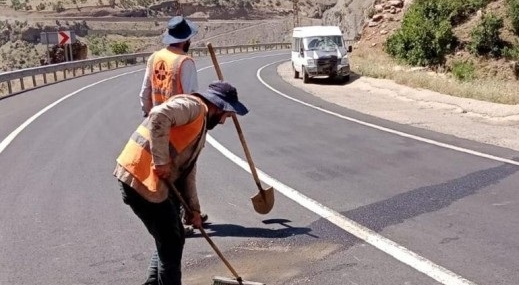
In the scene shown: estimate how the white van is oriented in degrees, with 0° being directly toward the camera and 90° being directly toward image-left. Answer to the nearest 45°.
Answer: approximately 0°

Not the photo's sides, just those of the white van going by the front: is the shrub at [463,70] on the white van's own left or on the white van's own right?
on the white van's own left

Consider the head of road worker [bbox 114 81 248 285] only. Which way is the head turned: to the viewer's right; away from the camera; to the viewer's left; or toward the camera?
to the viewer's right

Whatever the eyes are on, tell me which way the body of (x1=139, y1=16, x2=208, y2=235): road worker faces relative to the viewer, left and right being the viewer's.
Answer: facing away from the viewer and to the right of the viewer

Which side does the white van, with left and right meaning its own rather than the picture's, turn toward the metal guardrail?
right

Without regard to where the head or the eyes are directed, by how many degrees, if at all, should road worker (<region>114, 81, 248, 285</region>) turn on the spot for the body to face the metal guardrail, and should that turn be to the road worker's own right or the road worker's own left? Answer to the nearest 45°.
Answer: approximately 90° to the road worker's own left

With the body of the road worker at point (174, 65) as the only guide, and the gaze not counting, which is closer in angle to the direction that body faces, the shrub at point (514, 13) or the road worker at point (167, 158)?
the shrub

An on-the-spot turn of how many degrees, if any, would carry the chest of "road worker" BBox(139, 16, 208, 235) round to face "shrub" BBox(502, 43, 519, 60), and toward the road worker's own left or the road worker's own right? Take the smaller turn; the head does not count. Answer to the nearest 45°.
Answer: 0° — they already face it

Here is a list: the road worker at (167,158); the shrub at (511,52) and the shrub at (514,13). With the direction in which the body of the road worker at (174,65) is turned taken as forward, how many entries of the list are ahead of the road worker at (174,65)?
2

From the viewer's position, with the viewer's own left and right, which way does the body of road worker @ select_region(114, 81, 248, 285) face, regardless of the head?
facing to the right of the viewer

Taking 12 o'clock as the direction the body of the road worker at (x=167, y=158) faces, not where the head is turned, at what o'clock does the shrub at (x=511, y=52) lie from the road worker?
The shrub is roughly at 10 o'clock from the road worker.

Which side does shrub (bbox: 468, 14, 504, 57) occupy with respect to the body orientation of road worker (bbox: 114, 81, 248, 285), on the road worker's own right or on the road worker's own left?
on the road worker's own left
